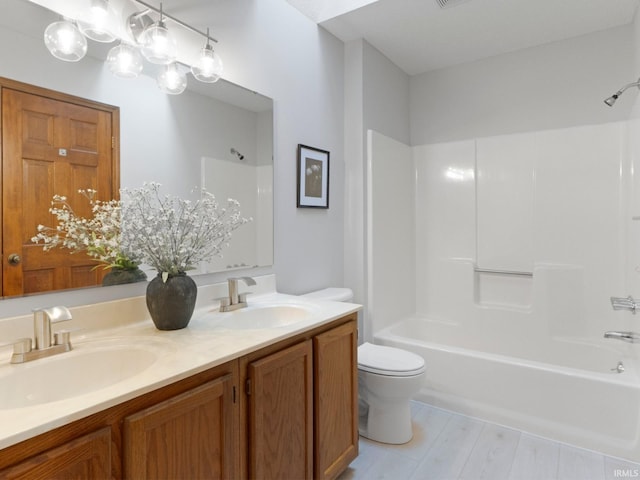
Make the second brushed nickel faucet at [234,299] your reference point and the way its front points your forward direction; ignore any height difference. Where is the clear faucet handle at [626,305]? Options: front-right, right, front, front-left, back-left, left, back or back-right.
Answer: front-left

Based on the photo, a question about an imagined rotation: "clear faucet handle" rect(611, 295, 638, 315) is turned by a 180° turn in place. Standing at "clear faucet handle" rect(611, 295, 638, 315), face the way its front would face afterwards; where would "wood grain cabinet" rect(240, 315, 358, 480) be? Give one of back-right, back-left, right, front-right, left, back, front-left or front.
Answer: back-right

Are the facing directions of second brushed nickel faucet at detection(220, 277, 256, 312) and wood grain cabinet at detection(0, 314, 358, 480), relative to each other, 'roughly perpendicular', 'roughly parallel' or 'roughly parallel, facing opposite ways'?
roughly parallel

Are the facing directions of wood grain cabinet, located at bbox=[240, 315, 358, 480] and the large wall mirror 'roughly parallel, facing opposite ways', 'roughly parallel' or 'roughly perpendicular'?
roughly parallel

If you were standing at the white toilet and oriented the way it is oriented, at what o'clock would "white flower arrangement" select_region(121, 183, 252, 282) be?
The white flower arrangement is roughly at 3 o'clock from the white toilet.

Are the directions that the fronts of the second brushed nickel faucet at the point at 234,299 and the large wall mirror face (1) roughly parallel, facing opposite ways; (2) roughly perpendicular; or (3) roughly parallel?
roughly parallel

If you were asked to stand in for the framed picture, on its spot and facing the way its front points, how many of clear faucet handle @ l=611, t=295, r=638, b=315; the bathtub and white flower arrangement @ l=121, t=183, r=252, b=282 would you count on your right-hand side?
1

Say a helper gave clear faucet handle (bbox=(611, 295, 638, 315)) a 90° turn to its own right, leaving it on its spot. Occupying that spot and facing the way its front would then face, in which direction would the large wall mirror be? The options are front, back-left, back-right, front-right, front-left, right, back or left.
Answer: back-left

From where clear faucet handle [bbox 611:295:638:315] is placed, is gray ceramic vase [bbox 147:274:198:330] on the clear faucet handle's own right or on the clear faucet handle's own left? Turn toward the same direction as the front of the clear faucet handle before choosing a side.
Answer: on the clear faucet handle's own left

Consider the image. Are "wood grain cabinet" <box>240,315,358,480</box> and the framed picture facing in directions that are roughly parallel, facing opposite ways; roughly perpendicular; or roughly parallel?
roughly parallel

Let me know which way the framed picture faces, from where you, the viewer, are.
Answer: facing the viewer and to the right of the viewer

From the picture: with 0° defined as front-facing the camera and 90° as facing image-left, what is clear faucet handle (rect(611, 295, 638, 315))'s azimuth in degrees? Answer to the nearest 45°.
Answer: approximately 90°

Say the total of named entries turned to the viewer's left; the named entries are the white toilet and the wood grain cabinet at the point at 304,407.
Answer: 0
